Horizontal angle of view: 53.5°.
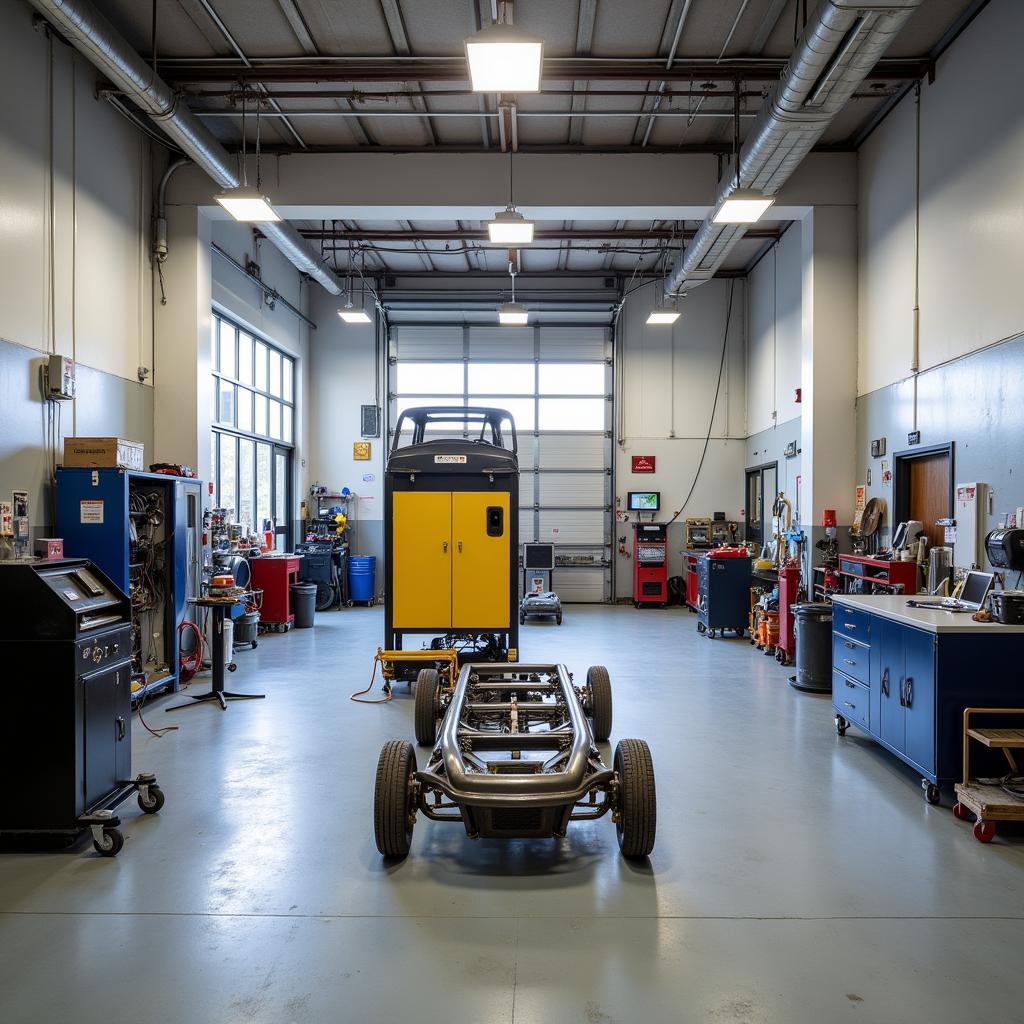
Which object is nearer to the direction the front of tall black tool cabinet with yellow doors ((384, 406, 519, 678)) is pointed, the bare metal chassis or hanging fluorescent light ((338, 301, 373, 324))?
the bare metal chassis

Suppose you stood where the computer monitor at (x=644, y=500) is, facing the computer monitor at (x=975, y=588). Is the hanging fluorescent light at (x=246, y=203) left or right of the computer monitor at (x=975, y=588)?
right
